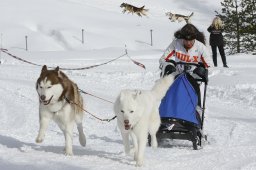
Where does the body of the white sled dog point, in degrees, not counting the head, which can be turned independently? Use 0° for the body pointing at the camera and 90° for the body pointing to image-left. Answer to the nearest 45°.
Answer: approximately 45°

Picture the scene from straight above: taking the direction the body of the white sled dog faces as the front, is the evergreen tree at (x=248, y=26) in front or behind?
behind

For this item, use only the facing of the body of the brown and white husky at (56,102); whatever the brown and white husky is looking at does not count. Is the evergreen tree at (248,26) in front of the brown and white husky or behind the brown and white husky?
behind

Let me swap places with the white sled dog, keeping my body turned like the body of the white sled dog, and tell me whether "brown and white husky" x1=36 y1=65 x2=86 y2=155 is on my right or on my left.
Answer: on my right

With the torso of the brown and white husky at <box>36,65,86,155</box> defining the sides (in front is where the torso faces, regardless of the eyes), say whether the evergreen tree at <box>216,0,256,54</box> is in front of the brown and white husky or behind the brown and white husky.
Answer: behind

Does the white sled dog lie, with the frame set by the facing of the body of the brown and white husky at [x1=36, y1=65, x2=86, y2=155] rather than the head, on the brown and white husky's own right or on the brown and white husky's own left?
on the brown and white husky's own left
